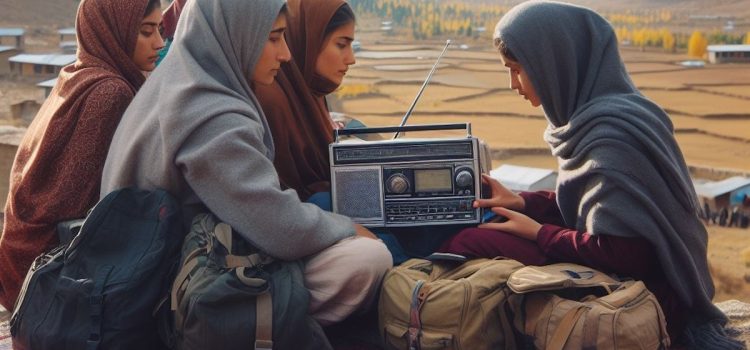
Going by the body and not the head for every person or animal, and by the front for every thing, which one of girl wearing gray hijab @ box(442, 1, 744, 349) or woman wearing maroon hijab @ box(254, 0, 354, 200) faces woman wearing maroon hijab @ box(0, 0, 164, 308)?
the girl wearing gray hijab

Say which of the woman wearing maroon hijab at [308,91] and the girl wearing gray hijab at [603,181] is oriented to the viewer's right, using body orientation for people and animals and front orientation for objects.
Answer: the woman wearing maroon hijab

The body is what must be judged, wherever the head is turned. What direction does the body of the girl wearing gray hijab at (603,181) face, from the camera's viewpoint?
to the viewer's left

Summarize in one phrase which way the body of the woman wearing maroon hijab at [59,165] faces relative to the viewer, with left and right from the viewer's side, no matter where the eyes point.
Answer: facing to the right of the viewer

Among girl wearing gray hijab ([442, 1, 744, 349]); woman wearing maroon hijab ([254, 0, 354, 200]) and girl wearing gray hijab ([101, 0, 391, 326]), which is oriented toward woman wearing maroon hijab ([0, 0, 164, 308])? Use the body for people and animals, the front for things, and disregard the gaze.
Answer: girl wearing gray hijab ([442, 1, 744, 349])

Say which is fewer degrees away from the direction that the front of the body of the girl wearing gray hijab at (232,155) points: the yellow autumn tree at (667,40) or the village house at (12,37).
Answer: the yellow autumn tree

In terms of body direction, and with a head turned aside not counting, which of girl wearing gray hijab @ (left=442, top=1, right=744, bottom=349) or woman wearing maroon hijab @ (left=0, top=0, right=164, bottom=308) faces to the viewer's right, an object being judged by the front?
the woman wearing maroon hijab

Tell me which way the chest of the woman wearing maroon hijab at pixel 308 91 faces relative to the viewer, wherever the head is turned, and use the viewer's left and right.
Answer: facing to the right of the viewer

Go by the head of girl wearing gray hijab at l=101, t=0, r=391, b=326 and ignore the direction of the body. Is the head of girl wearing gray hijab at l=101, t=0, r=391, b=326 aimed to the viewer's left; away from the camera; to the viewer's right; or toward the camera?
to the viewer's right

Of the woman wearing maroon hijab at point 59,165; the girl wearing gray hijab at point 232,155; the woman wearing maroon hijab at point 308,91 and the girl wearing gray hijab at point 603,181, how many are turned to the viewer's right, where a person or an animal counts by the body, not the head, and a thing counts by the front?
3

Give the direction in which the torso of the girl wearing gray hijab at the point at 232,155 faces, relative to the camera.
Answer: to the viewer's right

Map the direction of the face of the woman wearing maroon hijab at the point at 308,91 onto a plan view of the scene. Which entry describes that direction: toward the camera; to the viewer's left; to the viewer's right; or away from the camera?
to the viewer's right

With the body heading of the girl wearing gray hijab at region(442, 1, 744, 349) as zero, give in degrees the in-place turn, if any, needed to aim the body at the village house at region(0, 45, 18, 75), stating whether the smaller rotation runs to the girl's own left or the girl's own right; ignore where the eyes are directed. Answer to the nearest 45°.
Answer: approximately 45° to the girl's own right

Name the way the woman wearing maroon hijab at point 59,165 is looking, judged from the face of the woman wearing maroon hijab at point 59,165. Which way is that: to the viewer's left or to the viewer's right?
to the viewer's right
